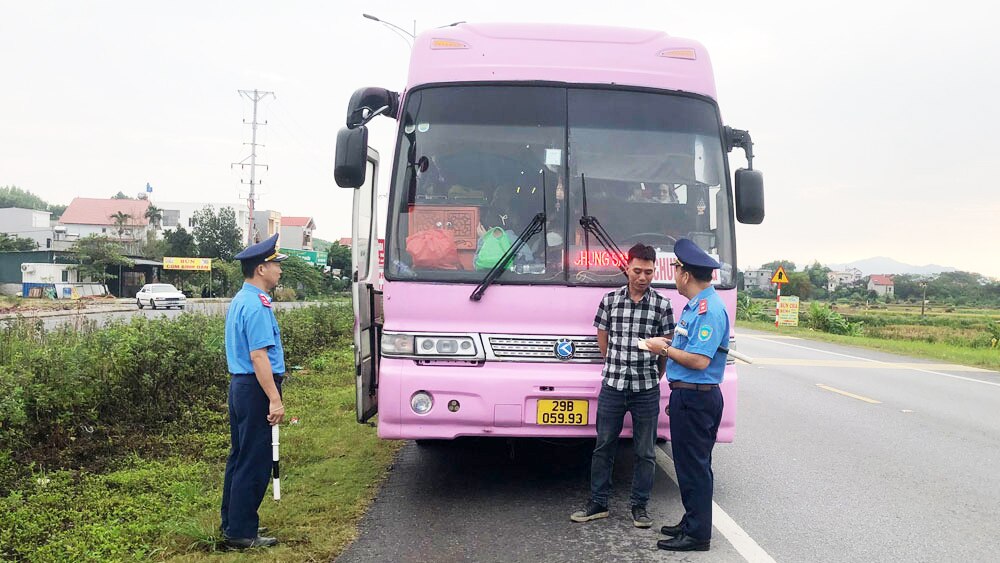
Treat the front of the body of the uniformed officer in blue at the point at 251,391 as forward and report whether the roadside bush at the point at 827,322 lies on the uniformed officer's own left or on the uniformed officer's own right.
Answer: on the uniformed officer's own left

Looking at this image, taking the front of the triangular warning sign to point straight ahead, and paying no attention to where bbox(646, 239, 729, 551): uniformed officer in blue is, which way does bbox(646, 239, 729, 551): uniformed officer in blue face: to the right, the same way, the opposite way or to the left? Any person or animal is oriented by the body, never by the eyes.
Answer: to the right

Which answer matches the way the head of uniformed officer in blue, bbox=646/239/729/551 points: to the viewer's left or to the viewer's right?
to the viewer's left

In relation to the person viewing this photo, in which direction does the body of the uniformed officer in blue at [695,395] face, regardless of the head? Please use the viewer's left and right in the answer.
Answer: facing to the left of the viewer

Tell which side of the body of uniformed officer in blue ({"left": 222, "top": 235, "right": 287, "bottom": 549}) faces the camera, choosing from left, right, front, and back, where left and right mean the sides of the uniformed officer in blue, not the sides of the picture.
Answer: right

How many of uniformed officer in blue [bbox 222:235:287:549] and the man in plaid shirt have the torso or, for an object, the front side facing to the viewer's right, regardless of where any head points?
1

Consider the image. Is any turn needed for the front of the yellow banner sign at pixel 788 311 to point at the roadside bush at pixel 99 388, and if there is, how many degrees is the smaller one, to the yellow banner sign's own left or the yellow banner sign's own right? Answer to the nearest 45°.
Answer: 0° — it already faces it

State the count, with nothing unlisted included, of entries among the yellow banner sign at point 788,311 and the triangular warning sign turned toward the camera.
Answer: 2

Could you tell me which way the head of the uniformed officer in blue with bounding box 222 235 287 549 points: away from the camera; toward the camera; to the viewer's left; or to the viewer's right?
to the viewer's right
